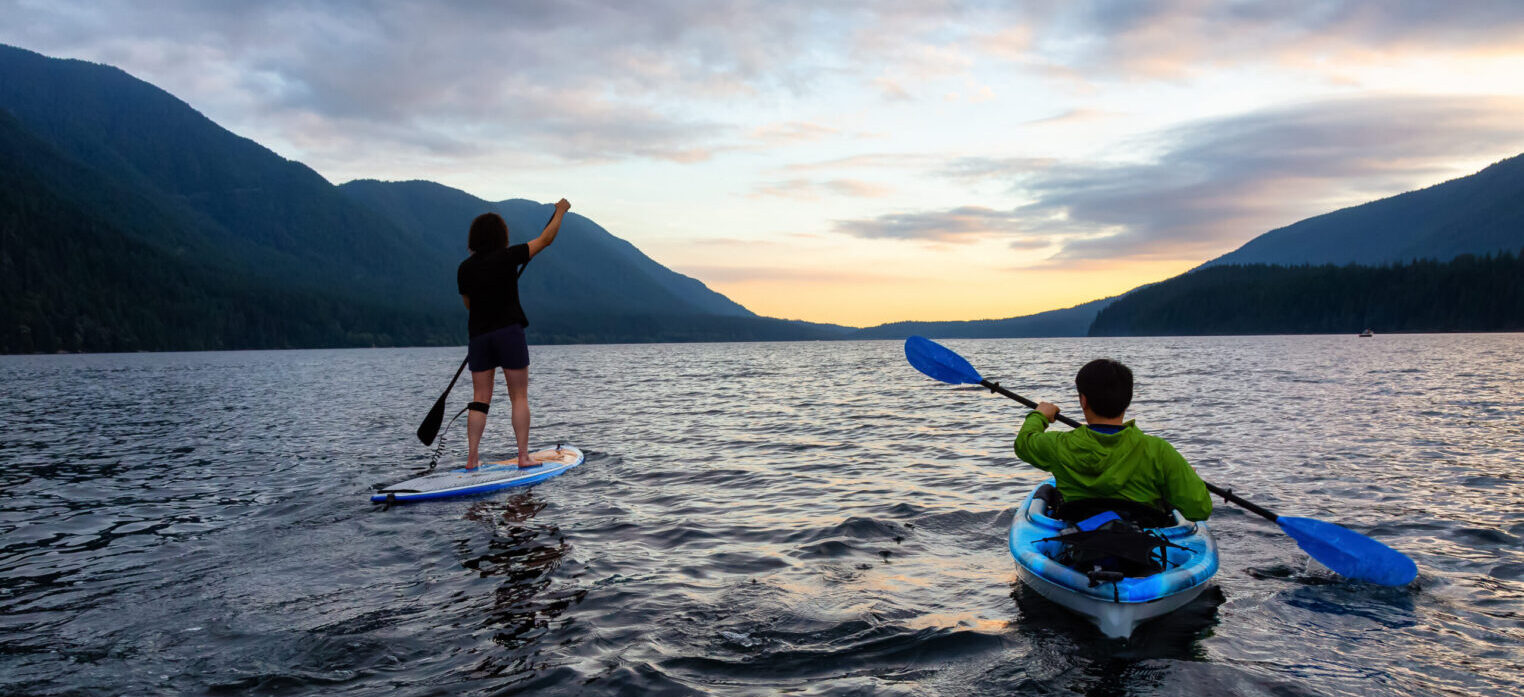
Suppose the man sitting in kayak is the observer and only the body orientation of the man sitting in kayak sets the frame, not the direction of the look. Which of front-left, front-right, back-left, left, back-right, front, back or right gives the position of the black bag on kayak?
back

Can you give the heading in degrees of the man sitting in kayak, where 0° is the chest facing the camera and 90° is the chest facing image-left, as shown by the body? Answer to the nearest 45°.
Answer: approximately 180°

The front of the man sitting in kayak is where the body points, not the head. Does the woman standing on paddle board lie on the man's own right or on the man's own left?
on the man's own left

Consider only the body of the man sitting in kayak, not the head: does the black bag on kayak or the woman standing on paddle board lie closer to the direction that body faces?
the woman standing on paddle board

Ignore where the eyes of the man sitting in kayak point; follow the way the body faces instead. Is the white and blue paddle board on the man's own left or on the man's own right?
on the man's own left

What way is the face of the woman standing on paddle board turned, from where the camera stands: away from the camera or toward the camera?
away from the camera

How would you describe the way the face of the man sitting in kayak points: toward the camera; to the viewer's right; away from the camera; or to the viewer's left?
away from the camera
